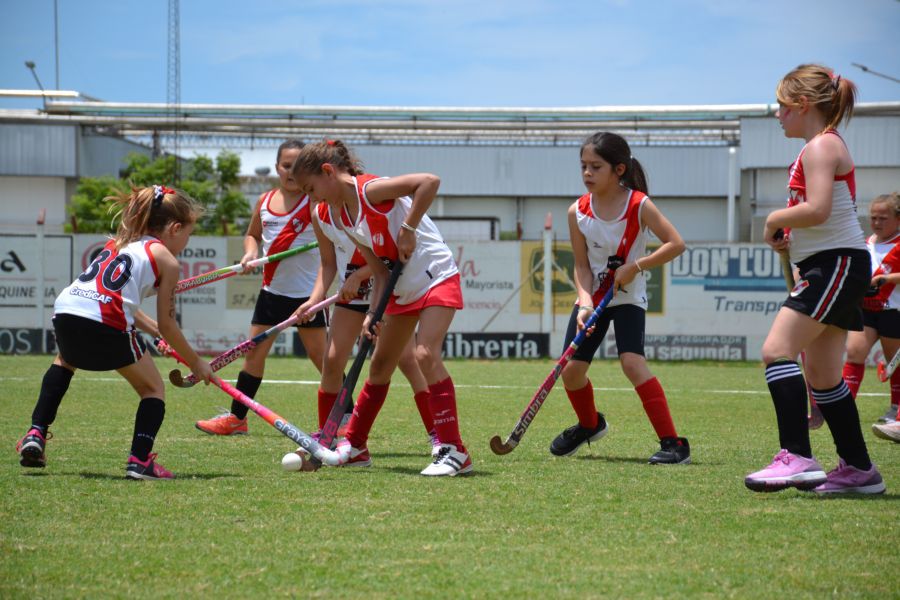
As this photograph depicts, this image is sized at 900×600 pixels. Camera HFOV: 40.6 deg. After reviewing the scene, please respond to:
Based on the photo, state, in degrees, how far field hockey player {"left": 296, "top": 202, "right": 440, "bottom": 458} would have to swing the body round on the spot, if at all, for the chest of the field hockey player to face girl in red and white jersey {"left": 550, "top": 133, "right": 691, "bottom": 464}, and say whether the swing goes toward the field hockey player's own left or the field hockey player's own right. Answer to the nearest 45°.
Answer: approximately 135° to the field hockey player's own left

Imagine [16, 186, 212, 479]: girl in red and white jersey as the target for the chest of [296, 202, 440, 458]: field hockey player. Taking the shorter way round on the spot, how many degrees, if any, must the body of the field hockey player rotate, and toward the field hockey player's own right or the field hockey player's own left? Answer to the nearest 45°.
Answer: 0° — they already face them

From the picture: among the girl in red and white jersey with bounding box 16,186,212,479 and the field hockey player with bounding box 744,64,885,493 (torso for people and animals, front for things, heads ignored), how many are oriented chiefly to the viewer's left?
1

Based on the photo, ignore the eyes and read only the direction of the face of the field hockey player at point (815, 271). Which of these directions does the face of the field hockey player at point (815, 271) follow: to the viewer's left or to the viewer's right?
to the viewer's left

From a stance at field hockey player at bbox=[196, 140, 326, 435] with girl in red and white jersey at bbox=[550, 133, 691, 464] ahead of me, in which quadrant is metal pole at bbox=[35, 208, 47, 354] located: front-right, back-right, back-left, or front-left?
back-left

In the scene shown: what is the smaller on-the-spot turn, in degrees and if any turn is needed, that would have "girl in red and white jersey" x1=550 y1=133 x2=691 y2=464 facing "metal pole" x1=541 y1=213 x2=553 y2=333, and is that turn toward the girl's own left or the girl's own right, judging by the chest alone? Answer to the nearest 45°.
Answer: approximately 135° to the girl's own right

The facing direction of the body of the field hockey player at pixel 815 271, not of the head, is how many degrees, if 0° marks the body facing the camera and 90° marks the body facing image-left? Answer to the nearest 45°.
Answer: approximately 90°

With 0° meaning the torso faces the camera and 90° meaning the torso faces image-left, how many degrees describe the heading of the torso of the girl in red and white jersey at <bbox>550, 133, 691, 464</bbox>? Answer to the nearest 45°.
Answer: approximately 45°

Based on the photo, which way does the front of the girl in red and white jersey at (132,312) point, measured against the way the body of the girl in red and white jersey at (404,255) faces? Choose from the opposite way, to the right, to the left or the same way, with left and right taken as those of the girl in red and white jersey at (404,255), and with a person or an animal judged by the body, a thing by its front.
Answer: the opposite way

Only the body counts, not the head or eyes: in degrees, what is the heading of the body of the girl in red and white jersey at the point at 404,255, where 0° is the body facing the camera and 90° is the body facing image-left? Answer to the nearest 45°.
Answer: approximately 45°

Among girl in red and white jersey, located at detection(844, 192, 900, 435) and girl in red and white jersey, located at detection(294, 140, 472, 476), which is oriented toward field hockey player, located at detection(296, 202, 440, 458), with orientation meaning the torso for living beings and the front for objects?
girl in red and white jersey, located at detection(844, 192, 900, 435)

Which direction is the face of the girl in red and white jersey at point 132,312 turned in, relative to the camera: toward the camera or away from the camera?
away from the camera
